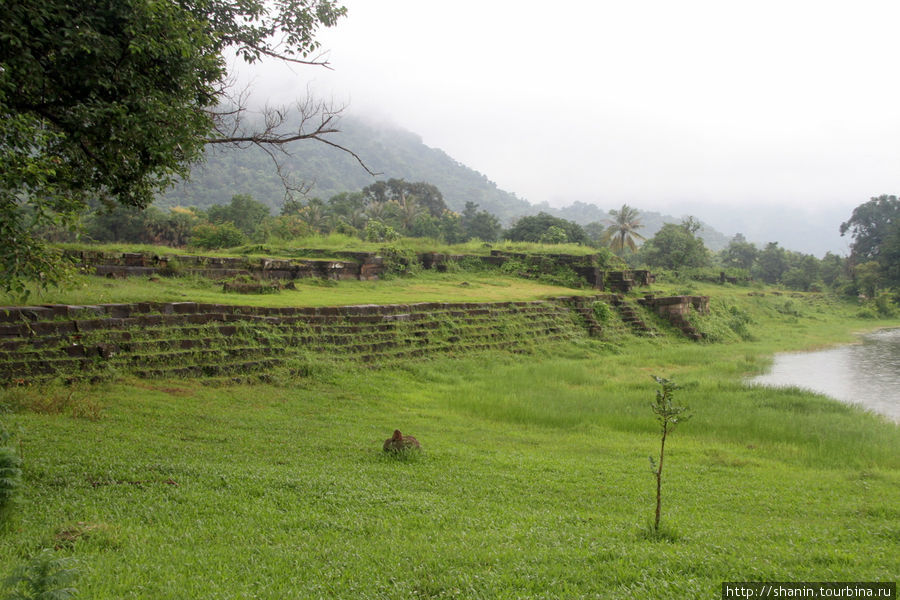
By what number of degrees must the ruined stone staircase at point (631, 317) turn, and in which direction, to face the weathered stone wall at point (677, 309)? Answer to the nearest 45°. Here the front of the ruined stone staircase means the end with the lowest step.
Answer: approximately 90° to its left

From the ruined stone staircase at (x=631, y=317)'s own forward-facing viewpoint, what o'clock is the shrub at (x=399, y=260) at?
The shrub is roughly at 4 o'clock from the ruined stone staircase.

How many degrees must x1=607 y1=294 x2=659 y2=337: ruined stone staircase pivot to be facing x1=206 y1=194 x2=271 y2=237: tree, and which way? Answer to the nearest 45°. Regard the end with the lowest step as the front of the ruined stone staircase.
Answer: approximately 180°

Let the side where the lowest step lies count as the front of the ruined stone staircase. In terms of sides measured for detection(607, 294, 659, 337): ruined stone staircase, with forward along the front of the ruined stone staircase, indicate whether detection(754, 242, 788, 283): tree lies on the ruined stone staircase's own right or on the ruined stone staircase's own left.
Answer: on the ruined stone staircase's own left

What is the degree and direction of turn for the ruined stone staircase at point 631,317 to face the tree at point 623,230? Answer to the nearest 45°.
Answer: approximately 135° to its left

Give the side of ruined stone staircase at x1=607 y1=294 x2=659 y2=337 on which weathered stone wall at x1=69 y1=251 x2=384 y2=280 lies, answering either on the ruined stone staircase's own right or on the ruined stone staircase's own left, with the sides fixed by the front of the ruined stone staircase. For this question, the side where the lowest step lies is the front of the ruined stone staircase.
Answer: on the ruined stone staircase's own right

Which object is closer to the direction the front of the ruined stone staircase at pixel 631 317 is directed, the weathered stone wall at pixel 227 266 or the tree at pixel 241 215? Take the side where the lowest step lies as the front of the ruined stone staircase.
the weathered stone wall

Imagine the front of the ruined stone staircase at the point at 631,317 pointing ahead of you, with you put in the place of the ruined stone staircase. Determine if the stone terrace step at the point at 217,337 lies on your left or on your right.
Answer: on your right

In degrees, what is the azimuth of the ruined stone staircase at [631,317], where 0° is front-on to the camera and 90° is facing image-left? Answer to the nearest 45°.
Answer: approximately 315°

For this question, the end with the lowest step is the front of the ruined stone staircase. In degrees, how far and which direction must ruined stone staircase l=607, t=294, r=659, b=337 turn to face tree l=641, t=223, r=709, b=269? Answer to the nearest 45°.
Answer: approximately 135° to its left

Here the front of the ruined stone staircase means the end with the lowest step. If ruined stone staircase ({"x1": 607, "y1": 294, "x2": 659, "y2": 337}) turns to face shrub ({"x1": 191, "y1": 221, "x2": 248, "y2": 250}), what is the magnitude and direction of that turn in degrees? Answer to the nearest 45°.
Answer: approximately 135° to its right
